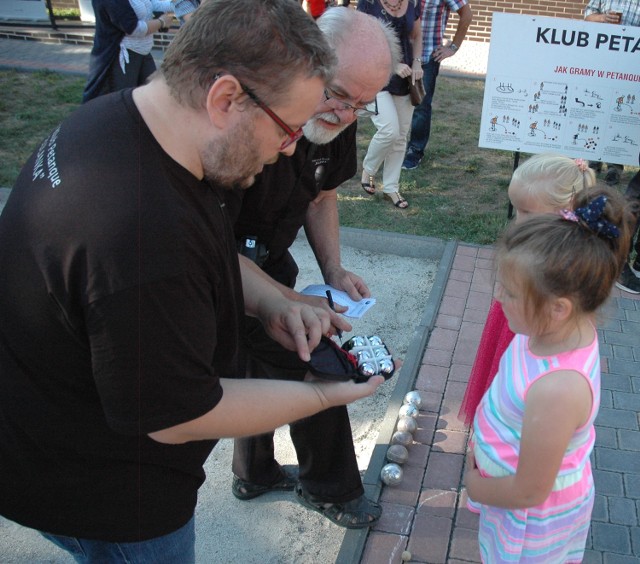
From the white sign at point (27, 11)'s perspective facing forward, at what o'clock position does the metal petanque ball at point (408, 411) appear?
The metal petanque ball is roughly at 12 o'clock from the white sign.

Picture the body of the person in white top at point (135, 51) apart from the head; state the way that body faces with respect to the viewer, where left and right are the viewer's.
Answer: facing the viewer and to the right of the viewer

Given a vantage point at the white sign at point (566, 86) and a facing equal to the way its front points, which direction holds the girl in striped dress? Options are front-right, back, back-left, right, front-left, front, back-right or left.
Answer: front

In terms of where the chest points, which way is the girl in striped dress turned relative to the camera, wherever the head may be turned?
to the viewer's left

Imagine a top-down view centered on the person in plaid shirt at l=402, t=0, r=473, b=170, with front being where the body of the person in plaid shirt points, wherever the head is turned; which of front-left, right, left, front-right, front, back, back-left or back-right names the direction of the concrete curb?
front-left

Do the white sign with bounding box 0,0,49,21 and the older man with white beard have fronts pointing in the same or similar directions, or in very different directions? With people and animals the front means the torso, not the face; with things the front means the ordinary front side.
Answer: same or similar directions

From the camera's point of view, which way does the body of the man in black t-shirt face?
to the viewer's right

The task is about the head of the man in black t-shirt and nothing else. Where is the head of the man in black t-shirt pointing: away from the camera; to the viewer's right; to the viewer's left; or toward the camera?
to the viewer's right

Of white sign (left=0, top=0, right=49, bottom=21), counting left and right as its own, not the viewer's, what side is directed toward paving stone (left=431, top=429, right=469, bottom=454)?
front

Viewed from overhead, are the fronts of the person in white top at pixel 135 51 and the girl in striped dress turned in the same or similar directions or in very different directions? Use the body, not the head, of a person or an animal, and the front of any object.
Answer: very different directions

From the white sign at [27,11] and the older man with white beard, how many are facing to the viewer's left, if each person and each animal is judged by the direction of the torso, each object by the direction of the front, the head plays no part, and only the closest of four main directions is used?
0

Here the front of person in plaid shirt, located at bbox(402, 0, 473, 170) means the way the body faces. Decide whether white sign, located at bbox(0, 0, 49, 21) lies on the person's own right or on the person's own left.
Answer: on the person's own right

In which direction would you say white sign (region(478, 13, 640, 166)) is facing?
toward the camera

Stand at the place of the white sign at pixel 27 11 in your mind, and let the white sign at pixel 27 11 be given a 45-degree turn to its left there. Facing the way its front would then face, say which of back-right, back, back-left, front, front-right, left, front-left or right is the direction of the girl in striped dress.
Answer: front-right
